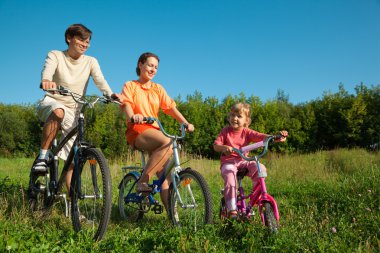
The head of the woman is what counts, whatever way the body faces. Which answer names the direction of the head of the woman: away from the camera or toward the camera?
toward the camera

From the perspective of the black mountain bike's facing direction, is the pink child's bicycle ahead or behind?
ahead

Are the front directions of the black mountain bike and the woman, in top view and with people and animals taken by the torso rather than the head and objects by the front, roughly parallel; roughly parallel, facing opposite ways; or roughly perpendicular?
roughly parallel

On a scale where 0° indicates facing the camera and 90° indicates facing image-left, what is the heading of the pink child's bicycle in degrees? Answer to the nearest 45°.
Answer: approximately 315°

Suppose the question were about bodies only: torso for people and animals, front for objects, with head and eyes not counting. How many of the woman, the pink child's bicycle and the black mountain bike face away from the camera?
0

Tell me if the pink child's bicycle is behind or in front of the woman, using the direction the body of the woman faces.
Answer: in front

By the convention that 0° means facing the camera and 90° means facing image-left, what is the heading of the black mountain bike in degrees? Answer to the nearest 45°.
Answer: approximately 315°

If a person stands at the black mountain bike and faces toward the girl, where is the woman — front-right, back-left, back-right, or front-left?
front-left

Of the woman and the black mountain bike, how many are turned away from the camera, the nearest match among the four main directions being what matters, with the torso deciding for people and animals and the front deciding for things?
0

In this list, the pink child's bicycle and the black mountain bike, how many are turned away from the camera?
0

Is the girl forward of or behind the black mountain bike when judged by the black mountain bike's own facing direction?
forward

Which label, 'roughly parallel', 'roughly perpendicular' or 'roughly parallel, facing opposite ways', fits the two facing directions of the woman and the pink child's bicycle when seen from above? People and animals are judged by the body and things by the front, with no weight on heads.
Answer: roughly parallel

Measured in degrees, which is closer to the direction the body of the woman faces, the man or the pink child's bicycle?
the pink child's bicycle
